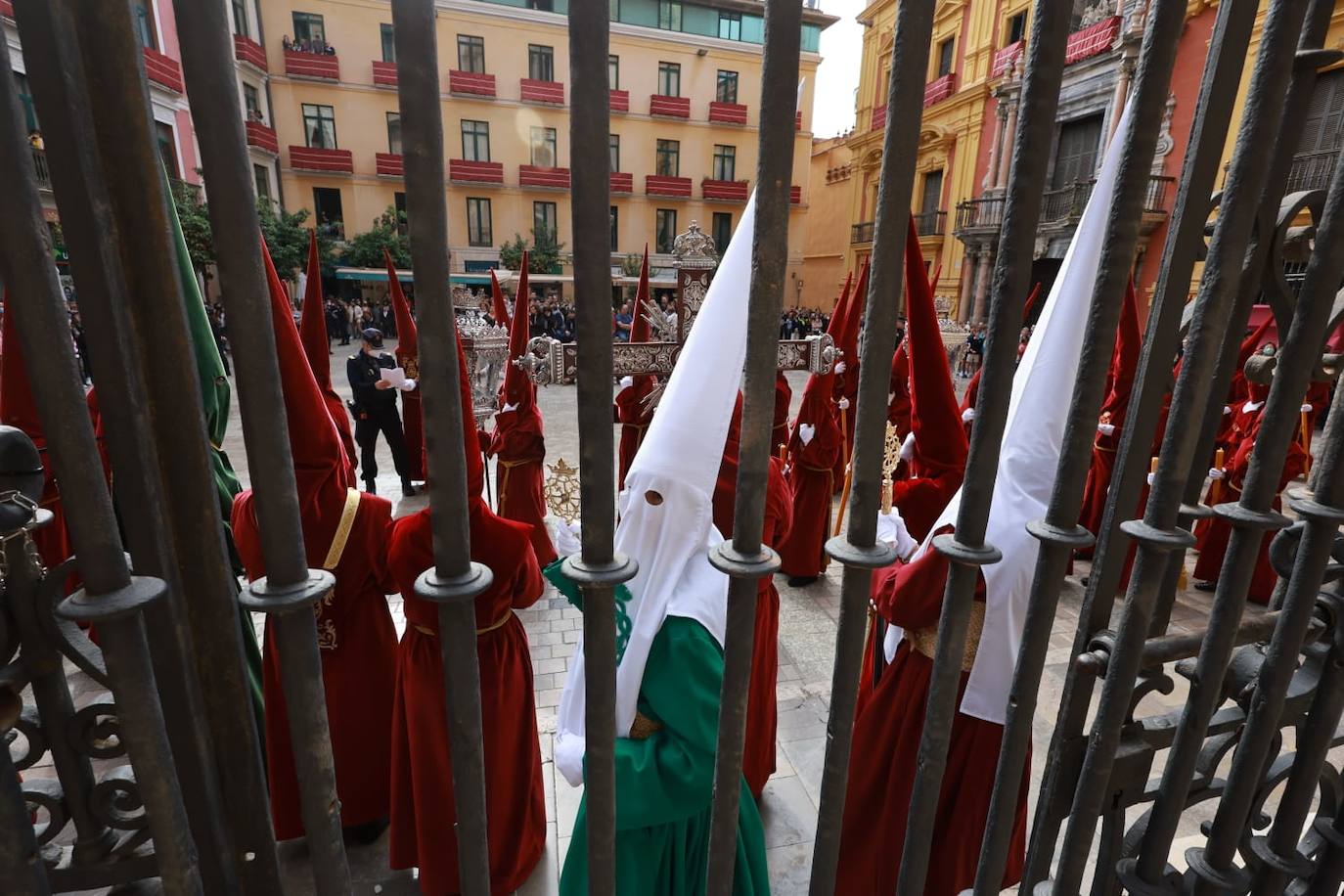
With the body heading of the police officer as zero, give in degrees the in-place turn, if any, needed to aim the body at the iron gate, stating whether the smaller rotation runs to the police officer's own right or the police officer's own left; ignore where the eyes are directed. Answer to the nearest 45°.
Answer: approximately 45° to the police officer's own right

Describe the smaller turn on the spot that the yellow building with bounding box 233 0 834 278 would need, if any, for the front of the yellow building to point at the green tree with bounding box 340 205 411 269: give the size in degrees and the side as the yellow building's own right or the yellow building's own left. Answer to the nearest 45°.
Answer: approximately 90° to the yellow building's own right

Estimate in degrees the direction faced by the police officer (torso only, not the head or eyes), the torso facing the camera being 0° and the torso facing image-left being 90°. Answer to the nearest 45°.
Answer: approximately 315°

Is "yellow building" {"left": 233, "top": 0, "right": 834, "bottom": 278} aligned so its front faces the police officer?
yes

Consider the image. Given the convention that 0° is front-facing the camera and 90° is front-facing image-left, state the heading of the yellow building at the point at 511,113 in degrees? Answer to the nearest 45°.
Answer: approximately 0°

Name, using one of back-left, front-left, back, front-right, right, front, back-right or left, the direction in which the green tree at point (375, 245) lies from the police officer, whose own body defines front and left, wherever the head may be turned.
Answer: back-left

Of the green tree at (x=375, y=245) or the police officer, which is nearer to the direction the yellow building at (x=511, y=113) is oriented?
the police officer

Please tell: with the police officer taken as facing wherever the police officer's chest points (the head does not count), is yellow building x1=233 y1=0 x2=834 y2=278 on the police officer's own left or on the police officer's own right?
on the police officer's own left
